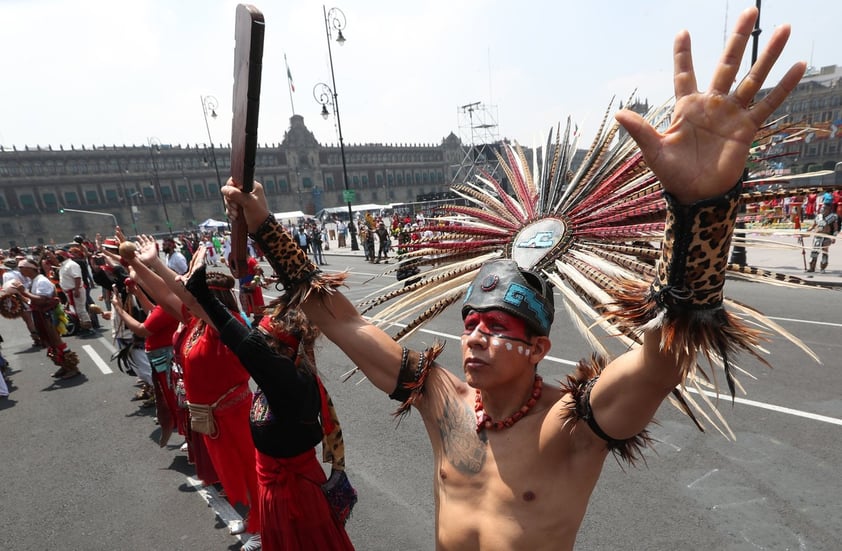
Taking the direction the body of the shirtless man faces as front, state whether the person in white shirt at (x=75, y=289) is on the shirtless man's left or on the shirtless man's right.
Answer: on the shirtless man's right

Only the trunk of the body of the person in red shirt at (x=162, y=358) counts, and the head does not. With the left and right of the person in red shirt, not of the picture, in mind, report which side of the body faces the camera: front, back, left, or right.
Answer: left

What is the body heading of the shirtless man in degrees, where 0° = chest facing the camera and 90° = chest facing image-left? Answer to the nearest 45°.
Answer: approximately 45°

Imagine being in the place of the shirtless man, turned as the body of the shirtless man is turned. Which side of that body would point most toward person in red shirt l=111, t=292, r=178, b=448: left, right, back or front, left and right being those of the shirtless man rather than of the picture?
right
